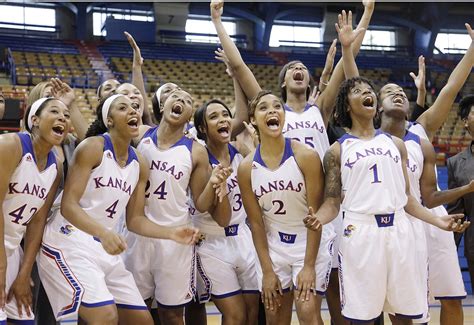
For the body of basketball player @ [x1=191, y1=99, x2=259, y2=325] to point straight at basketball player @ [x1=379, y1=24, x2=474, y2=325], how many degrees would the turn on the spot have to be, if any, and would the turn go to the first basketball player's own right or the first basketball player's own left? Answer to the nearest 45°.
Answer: approximately 45° to the first basketball player's own left

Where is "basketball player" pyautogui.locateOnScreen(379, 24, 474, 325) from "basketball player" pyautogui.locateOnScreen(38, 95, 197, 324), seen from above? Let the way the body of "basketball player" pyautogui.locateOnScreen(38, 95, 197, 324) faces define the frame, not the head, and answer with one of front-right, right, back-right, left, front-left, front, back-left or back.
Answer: front-left

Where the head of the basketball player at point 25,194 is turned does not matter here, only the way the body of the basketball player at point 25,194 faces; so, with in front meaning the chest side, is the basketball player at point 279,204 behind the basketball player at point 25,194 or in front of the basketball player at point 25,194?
in front

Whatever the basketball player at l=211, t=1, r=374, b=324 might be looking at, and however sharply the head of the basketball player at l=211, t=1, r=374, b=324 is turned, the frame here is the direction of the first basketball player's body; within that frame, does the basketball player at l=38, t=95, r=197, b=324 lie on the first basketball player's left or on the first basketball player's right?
on the first basketball player's right

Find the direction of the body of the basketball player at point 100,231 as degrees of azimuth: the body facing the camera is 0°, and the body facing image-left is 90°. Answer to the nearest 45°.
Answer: approximately 315°

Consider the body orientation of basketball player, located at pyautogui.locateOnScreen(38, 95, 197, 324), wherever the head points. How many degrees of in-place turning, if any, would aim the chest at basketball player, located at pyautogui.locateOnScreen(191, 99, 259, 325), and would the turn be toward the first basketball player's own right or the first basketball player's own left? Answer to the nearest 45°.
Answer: approximately 45° to the first basketball player's own left

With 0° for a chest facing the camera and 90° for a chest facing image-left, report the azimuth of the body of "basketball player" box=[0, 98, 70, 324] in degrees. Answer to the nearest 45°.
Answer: approximately 315°

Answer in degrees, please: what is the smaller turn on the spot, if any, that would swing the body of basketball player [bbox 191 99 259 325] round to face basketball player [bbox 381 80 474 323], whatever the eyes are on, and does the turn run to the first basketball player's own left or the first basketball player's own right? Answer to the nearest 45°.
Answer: approximately 45° to the first basketball player's own left
